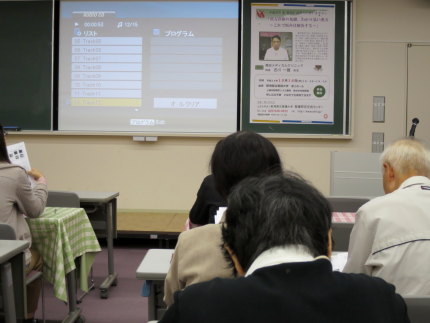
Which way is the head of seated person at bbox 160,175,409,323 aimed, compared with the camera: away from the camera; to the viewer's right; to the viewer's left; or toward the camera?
away from the camera

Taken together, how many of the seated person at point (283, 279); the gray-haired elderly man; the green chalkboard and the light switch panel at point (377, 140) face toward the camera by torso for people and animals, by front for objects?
2

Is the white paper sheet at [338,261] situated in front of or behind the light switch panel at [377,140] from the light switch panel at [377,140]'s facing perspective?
in front

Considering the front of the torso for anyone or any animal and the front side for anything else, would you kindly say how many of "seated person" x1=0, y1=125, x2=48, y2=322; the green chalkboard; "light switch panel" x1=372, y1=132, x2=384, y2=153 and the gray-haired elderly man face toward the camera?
2

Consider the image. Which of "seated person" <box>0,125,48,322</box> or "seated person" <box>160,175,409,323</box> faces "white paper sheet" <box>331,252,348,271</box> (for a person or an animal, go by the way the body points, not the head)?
"seated person" <box>160,175,409,323</box>

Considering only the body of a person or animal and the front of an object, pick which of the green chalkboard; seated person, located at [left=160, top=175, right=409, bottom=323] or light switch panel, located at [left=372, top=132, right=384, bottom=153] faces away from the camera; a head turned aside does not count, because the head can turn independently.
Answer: the seated person

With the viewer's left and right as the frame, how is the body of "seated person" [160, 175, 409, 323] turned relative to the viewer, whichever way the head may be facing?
facing away from the viewer

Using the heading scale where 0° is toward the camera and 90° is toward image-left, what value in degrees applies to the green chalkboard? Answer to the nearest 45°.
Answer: approximately 0°

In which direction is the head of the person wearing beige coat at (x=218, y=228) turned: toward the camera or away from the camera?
away from the camera

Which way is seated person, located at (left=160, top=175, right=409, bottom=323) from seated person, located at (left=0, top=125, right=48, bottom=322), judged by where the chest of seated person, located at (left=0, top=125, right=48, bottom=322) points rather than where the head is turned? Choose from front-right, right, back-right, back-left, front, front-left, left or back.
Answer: back-right

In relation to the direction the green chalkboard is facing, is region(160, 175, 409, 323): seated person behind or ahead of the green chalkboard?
ahead
